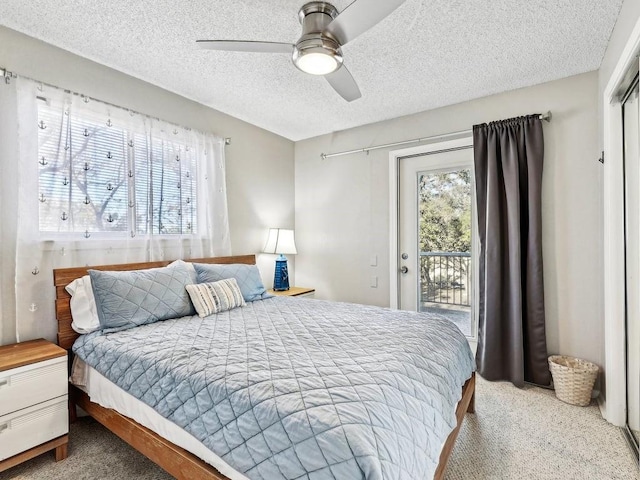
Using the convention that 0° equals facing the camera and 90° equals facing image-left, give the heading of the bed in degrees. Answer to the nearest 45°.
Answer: approximately 315°

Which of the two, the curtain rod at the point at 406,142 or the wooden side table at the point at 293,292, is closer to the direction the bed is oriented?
the curtain rod

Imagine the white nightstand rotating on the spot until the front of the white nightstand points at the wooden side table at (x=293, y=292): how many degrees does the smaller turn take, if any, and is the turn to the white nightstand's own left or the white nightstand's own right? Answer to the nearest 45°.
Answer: approximately 45° to the white nightstand's own left

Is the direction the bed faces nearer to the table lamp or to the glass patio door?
the glass patio door

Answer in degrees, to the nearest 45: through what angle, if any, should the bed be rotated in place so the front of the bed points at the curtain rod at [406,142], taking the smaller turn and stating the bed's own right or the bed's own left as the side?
approximately 90° to the bed's own left

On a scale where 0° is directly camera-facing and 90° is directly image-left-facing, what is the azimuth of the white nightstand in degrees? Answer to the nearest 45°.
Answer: approximately 315°

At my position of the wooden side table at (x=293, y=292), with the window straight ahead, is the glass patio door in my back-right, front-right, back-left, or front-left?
back-left
